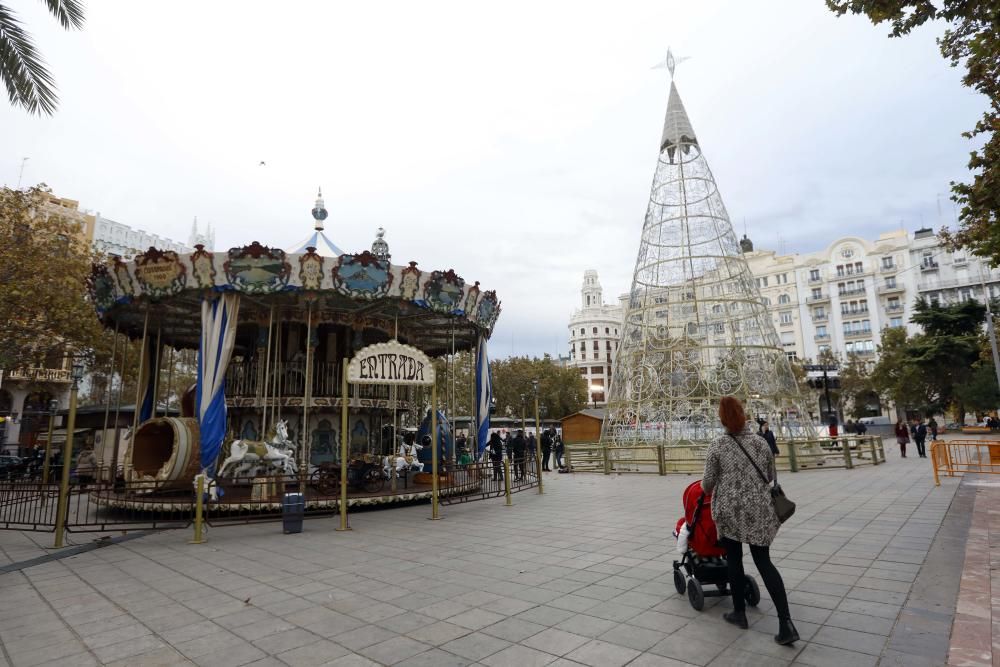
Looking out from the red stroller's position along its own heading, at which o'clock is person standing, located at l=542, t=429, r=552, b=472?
The person standing is roughly at 1 o'clock from the red stroller.

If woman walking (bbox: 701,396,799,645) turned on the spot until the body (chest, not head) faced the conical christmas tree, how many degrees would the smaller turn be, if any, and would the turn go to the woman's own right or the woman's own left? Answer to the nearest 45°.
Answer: approximately 45° to the woman's own right

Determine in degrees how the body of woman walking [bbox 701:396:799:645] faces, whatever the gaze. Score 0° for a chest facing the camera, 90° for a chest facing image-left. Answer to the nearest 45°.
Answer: approximately 135°

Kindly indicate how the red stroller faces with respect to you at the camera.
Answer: facing away from the viewer and to the left of the viewer

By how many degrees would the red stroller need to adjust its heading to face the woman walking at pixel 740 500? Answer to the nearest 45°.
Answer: approximately 180°

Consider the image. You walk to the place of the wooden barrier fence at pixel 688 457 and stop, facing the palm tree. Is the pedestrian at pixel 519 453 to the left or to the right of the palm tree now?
right
